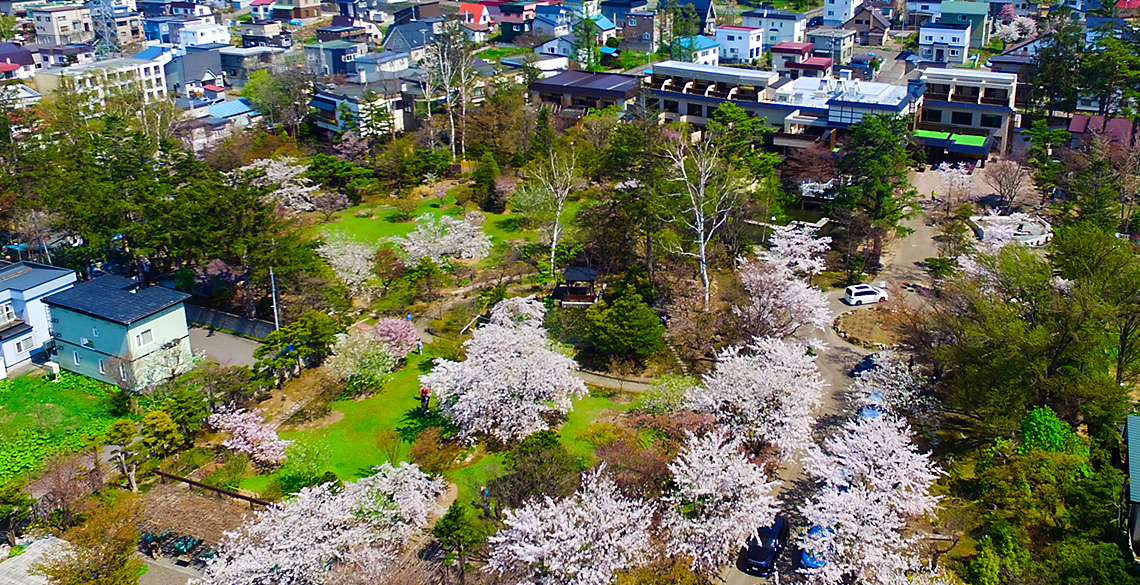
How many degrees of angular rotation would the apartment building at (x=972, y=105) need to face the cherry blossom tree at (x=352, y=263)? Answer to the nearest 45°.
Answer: approximately 45° to its right

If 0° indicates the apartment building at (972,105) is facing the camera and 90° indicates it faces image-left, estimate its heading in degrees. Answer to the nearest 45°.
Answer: approximately 0°

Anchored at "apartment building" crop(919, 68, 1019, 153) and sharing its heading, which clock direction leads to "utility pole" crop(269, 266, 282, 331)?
The utility pole is roughly at 1 o'clock from the apartment building.

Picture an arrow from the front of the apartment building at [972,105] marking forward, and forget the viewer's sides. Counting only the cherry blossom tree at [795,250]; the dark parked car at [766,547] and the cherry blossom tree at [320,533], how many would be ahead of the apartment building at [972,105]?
3

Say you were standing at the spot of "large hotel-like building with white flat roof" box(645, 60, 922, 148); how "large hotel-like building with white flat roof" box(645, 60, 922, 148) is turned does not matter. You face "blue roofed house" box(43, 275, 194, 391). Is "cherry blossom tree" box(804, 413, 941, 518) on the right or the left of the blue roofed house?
left

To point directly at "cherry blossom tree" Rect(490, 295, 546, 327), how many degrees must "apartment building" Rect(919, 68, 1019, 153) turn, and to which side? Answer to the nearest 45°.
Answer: approximately 45° to its right

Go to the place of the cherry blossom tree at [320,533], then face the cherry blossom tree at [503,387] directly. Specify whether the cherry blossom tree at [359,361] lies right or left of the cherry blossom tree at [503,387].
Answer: left

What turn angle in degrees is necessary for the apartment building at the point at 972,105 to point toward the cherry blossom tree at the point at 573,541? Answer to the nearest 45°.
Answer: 0° — it already faces it

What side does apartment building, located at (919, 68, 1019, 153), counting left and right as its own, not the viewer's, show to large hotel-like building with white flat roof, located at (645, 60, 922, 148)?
right

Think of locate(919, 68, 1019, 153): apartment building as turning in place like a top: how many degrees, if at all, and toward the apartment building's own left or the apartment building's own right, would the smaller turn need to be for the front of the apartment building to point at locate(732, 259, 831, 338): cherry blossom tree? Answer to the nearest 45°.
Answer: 0° — it already faces it
